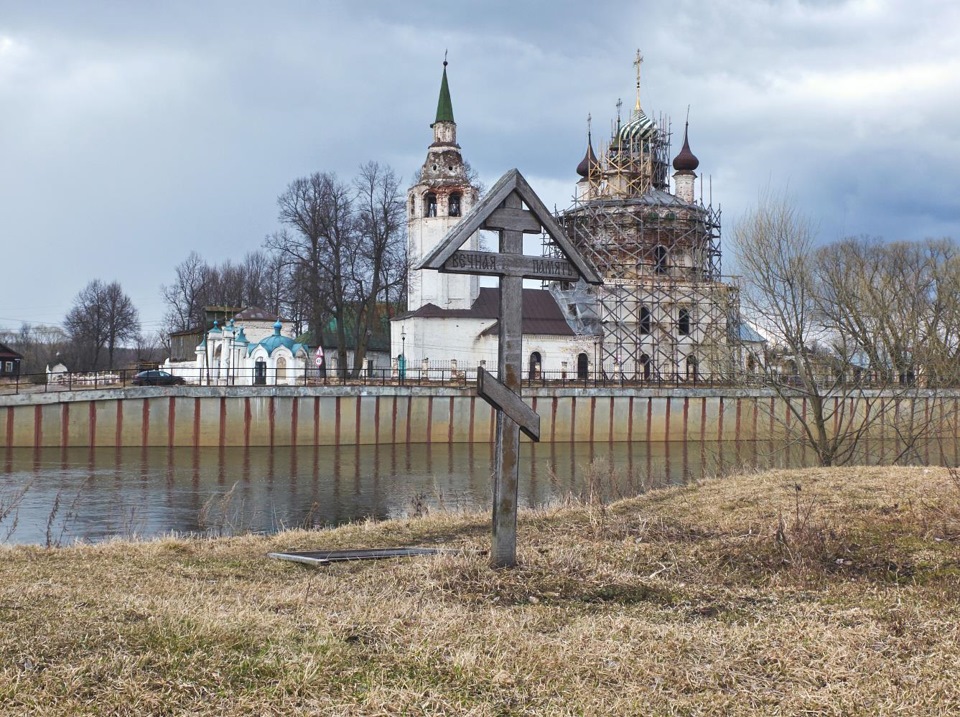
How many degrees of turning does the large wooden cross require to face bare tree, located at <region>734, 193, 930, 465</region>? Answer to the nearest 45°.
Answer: approximately 135° to its left

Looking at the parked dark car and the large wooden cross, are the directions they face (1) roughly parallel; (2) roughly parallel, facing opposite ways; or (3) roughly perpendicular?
roughly perpendicular

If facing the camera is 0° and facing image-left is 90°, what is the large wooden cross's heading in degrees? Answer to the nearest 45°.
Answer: approximately 0°

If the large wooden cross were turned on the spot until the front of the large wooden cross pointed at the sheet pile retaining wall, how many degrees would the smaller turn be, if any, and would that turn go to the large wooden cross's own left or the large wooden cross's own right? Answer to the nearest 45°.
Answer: approximately 180°

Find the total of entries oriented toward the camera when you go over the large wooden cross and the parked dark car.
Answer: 1

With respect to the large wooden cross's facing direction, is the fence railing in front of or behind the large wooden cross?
behind

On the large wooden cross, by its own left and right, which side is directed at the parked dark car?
back
